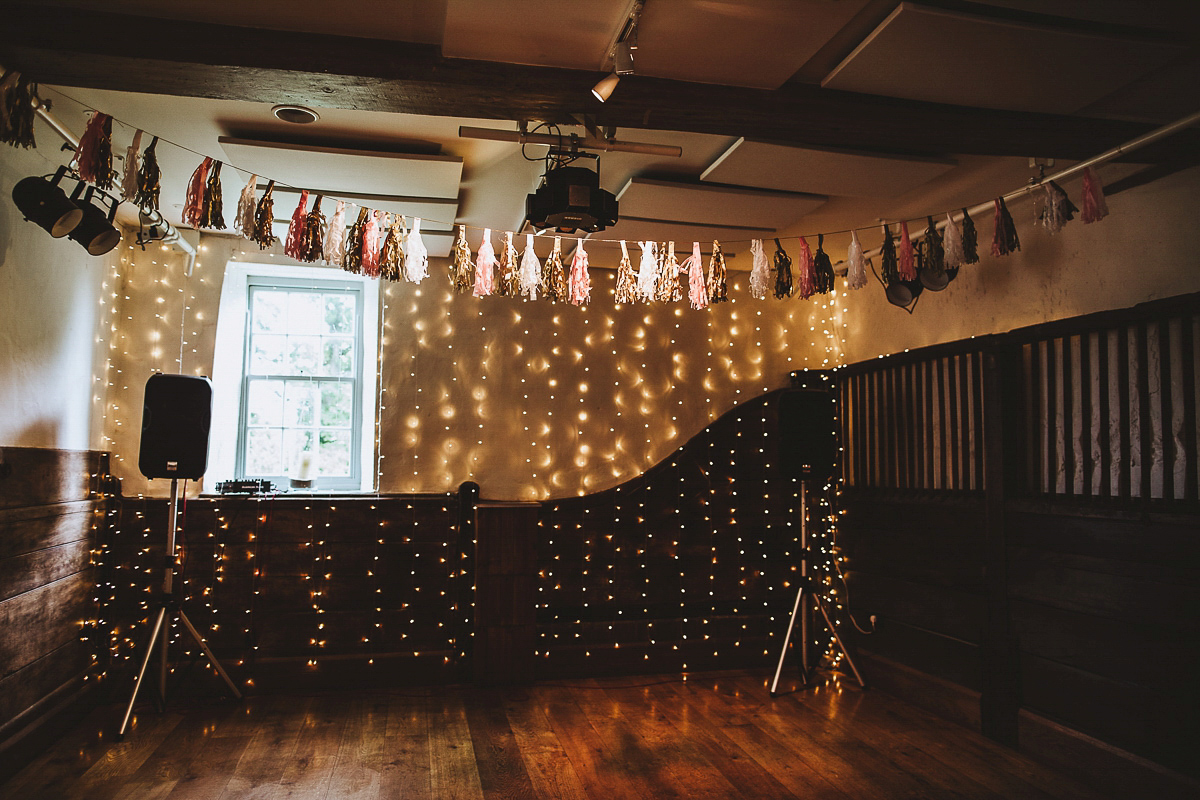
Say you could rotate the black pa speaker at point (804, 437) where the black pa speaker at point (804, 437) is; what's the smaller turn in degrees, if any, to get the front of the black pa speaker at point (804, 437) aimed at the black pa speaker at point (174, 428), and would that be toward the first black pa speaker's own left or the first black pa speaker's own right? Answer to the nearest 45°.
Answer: approximately 45° to the first black pa speaker's own right

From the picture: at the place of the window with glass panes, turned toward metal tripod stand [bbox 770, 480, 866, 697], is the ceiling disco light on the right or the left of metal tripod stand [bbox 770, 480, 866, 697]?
right

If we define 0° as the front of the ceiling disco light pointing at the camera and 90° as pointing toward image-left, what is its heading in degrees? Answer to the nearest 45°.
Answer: approximately 0°

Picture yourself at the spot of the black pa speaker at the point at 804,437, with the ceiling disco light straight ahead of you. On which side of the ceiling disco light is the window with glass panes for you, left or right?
right

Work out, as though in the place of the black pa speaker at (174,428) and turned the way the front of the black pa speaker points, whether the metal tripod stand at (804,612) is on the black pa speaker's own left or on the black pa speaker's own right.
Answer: on the black pa speaker's own left

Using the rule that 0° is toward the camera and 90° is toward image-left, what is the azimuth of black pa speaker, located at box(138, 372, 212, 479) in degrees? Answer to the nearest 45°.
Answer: approximately 0°

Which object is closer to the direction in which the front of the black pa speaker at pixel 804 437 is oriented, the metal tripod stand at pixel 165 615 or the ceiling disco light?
the ceiling disco light

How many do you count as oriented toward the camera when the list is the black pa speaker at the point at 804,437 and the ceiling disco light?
2

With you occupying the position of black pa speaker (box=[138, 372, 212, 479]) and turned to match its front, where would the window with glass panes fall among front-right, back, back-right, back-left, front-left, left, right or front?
back-left

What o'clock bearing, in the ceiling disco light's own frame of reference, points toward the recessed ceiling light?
The recessed ceiling light is roughly at 3 o'clock from the ceiling disco light.
